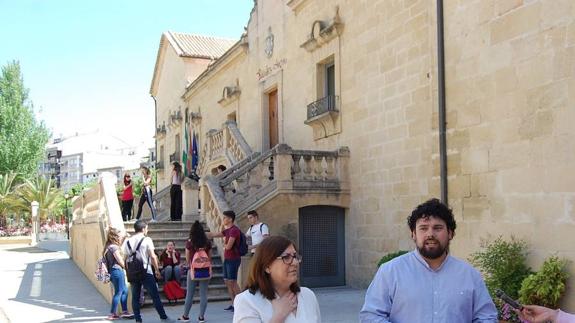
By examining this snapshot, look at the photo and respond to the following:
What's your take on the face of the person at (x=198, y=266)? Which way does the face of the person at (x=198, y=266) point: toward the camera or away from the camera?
away from the camera

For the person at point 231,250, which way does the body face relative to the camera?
to the viewer's left

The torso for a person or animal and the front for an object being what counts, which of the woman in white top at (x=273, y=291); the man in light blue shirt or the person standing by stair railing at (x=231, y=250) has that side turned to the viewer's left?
the person standing by stair railing

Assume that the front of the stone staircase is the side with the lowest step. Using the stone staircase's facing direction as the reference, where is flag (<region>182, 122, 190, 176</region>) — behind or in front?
behind

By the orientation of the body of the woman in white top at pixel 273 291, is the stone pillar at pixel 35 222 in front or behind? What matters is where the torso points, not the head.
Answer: behind

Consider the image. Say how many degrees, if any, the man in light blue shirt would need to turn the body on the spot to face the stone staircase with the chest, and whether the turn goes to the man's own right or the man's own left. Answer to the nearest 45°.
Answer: approximately 135° to the man's own right

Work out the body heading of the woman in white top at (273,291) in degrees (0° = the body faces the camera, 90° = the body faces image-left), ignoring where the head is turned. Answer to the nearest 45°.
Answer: approximately 315°

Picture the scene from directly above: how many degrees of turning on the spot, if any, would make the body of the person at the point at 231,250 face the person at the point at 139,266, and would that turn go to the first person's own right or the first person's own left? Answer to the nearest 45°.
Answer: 0° — they already face them

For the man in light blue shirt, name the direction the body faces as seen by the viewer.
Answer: toward the camera

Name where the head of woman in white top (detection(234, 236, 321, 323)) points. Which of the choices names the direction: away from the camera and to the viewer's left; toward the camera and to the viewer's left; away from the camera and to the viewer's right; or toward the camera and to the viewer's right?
toward the camera and to the viewer's right

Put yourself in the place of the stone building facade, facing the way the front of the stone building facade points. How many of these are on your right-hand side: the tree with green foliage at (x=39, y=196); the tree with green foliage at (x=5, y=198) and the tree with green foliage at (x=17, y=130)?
3

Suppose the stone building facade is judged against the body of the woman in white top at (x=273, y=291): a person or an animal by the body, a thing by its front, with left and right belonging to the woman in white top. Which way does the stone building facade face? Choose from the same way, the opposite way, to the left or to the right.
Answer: to the right

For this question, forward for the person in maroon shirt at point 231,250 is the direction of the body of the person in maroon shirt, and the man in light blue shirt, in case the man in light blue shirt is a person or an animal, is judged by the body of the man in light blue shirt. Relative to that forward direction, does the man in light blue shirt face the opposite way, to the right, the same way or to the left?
to the left

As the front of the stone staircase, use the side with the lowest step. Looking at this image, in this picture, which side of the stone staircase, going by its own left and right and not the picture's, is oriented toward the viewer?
front
